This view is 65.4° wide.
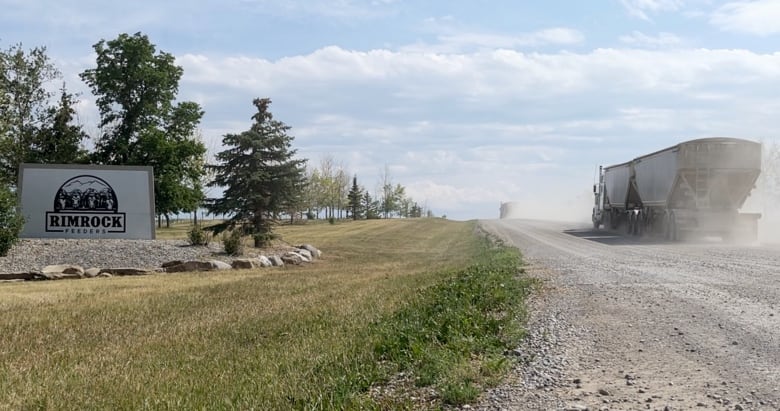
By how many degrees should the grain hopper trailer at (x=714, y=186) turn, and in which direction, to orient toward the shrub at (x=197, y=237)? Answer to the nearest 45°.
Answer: approximately 90° to its left

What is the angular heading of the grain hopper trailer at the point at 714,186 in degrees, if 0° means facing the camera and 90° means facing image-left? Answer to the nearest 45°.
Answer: approximately 135°

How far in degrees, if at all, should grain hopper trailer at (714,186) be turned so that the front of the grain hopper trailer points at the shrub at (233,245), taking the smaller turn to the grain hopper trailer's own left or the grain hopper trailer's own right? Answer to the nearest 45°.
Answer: approximately 90° to the grain hopper trailer's own left

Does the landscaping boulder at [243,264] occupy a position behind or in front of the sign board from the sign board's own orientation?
in front

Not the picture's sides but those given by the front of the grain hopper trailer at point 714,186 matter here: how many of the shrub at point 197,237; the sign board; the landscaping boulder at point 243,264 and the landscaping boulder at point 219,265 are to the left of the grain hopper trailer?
4

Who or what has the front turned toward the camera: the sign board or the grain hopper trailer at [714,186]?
the sign board

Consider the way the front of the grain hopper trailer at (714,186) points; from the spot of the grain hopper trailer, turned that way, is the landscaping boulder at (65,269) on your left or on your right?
on your left

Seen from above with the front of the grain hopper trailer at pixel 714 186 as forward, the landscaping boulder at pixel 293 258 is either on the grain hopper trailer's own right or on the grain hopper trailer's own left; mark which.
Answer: on the grain hopper trailer's own left

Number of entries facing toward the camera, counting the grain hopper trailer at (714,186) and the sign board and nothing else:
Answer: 1

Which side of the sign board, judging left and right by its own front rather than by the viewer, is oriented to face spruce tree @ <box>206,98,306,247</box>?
left

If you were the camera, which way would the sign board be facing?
facing the viewer

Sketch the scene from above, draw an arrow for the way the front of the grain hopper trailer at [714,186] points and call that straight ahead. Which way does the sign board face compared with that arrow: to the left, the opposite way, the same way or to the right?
the opposite way

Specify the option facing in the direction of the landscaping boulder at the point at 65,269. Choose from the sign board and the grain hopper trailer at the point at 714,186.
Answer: the sign board

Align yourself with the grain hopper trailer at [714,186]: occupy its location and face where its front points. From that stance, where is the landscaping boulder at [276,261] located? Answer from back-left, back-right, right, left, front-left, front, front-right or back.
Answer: left

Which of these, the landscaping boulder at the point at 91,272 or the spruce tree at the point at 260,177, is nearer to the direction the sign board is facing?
the landscaping boulder

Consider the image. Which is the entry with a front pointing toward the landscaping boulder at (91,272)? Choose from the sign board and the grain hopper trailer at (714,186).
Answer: the sign board
